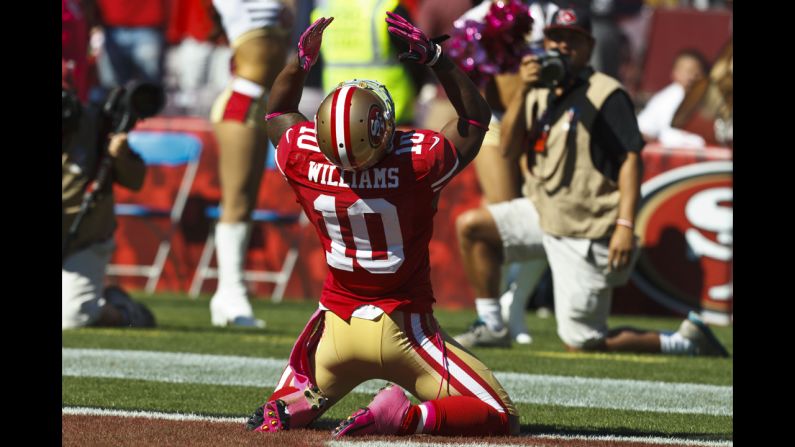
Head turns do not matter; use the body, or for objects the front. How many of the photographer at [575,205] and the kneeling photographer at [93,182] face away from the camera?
0

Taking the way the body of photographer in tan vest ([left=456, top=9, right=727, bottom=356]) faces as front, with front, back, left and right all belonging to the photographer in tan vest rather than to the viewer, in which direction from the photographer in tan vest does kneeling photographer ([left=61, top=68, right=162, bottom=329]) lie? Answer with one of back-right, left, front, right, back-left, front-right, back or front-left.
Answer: front-right

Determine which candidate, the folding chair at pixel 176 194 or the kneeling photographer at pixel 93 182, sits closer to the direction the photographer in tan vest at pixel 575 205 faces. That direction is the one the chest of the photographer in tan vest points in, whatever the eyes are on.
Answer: the kneeling photographer

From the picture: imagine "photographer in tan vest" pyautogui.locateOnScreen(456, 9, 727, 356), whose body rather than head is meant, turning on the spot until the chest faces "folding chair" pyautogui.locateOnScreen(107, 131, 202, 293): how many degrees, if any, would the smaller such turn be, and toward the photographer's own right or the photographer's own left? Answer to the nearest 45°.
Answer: approximately 90° to the photographer's own right

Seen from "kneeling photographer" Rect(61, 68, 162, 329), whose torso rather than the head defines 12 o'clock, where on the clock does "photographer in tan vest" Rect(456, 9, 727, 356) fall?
The photographer in tan vest is roughly at 11 o'clock from the kneeling photographer.

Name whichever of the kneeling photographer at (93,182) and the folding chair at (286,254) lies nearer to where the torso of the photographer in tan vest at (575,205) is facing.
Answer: the kneeling photographer

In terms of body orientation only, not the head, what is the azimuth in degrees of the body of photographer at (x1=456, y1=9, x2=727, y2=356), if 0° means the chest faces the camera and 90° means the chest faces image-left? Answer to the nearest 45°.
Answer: approximately 45°

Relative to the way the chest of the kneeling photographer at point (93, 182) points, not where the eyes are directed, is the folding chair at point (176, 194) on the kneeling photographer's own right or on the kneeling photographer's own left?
on the kneeling photographer's own left

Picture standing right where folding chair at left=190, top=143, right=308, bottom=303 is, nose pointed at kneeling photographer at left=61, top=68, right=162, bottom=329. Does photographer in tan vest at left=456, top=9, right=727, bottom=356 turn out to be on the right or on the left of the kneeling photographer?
left

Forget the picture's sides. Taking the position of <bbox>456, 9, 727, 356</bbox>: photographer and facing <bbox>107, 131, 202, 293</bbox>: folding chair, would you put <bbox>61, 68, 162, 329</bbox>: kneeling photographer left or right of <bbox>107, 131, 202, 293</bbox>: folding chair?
left

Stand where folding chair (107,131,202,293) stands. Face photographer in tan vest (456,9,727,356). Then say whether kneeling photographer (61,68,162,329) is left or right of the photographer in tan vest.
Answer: right

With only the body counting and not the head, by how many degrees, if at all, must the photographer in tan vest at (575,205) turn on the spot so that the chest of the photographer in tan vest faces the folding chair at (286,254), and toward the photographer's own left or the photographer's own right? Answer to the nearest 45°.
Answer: approximately 90° to the photographer's own right

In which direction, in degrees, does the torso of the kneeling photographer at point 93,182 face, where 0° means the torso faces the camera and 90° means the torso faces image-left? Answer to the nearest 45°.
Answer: approximately 315°
